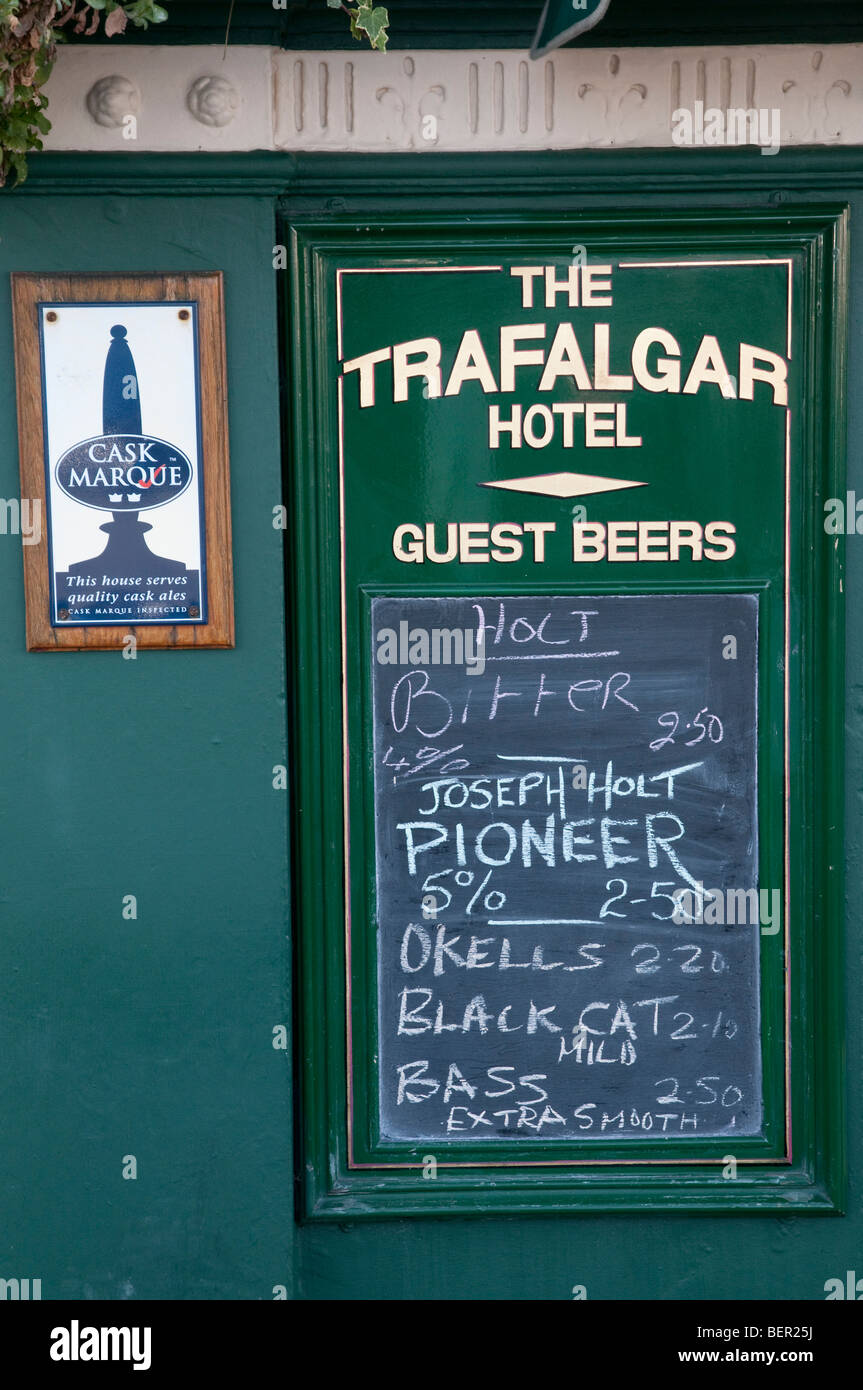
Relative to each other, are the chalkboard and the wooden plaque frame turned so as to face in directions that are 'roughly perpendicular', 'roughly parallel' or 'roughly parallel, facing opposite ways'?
roughly parallel

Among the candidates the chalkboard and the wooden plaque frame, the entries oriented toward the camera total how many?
2

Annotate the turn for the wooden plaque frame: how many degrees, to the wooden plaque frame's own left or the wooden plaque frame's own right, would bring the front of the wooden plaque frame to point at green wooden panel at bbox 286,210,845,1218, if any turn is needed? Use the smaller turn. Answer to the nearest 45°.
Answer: approximately 90° to the wooden plaque frame's own left

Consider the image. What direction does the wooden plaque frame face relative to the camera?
toward the camera

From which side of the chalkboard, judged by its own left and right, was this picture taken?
front

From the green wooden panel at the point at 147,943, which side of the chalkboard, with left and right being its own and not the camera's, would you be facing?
right
